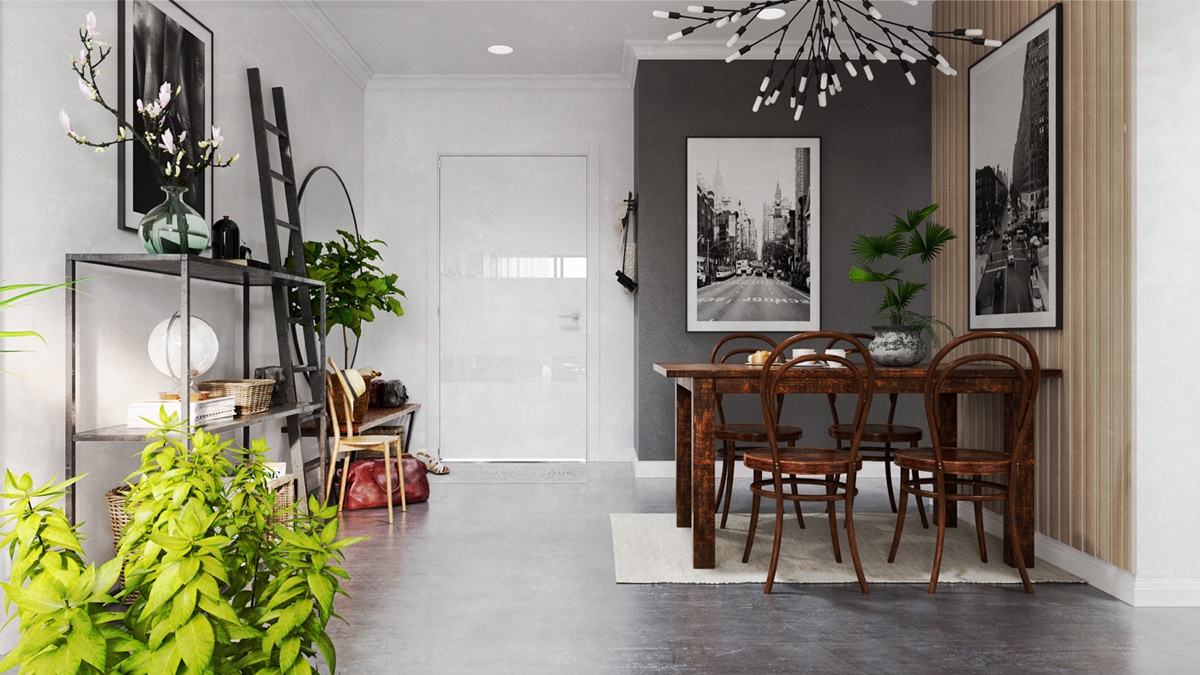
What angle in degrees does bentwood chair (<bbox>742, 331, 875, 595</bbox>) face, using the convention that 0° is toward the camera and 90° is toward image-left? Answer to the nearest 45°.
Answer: approximately 180°

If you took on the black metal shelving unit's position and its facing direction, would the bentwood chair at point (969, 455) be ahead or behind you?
ahead

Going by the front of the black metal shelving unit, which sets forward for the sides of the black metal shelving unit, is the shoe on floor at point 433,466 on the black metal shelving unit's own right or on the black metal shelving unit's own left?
on the black metal shelving unit's own left

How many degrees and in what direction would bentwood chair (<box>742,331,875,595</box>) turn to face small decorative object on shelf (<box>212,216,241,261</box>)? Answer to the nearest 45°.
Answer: approximately 90° to its left

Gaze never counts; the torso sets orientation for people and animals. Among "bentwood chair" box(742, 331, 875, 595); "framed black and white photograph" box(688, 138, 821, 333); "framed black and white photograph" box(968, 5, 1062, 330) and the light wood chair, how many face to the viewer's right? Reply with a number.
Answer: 1

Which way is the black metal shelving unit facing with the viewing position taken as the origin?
facing the viewer and to the right of the viewer

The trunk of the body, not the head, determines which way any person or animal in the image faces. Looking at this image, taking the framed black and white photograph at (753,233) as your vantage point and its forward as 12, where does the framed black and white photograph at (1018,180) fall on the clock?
the framed black and white photograph at (1018,180) is roughly at 11 o'clock from the framed black and white photograph at (753,233).

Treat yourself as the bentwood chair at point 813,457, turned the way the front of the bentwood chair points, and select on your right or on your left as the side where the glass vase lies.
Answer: on your left

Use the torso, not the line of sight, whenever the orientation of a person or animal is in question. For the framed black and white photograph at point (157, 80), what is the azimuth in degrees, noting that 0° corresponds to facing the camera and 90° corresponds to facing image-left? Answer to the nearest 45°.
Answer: approximately 315°

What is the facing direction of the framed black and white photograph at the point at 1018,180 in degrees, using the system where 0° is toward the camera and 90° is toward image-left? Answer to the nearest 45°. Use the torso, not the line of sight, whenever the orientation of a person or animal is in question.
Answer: approximately 45°

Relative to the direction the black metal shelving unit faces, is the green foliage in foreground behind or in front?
in front

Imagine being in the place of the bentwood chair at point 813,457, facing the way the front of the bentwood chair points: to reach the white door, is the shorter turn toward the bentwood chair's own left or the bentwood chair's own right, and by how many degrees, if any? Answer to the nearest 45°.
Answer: approximately 45° to the bentwood chair's own left

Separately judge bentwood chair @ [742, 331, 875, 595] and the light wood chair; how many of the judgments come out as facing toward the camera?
0

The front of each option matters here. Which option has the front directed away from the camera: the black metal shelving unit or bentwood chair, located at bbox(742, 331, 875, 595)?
the bentwood chair

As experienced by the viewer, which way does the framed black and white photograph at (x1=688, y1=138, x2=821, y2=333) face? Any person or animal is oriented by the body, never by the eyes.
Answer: facing the viewer

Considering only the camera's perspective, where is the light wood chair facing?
facing to the right of the viewer
